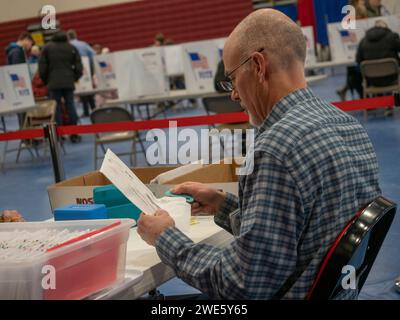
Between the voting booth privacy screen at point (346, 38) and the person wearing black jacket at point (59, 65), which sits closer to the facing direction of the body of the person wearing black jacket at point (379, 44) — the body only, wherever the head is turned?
the voting booth privacy screen

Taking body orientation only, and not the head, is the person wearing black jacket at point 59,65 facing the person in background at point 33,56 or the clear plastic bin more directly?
the person in background

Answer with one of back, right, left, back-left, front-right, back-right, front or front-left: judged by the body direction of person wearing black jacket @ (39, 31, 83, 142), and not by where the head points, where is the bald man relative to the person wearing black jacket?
back

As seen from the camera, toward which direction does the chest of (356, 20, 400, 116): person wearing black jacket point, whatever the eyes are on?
away from the camera

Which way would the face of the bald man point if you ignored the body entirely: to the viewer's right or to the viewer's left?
to the viewer's left

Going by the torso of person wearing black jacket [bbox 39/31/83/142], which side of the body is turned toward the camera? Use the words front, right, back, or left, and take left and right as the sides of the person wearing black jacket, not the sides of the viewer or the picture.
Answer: back
